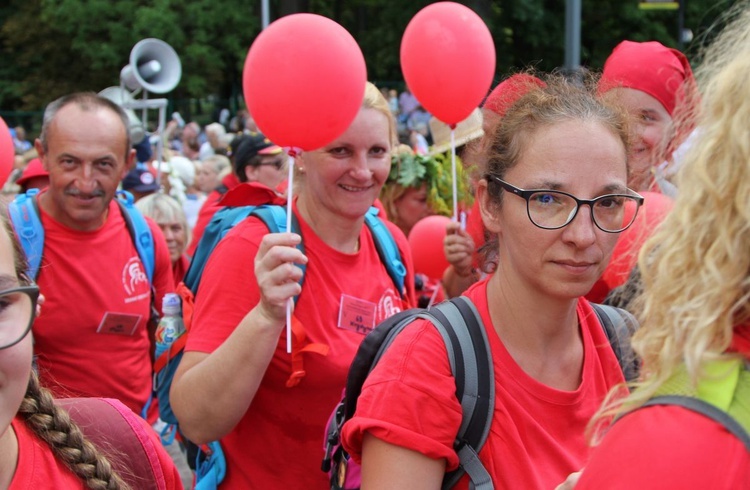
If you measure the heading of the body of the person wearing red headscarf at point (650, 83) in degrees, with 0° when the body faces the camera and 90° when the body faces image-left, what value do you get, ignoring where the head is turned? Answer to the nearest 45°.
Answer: approximately 45°

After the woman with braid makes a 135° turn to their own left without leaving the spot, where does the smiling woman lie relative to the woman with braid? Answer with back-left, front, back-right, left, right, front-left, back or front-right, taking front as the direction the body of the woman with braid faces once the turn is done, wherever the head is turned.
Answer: front

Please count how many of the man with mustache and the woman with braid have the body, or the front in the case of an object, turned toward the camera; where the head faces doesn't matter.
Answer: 2

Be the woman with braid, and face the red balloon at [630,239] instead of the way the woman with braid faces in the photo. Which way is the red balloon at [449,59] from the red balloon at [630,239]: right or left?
left

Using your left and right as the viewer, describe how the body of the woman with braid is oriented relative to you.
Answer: facing the viewer

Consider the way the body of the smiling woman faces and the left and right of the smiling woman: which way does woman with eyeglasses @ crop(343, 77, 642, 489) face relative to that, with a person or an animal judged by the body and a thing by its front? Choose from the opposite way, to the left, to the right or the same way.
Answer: the same way

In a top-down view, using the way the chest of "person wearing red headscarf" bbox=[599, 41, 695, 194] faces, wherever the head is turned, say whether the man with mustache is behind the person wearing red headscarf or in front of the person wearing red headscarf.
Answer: in front

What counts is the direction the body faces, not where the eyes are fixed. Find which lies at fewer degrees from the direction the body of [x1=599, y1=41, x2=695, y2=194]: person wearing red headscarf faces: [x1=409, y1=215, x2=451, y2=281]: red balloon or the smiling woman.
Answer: the smiling woman

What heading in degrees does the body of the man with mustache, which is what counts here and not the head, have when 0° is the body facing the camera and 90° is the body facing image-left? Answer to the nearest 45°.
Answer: approximately 0°

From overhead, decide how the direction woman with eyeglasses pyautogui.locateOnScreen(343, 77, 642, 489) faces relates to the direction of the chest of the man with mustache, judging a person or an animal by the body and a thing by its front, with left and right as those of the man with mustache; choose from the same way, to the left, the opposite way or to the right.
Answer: the same way

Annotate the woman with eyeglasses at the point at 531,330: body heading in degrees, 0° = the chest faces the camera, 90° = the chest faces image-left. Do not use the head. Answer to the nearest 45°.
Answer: approximately 315°

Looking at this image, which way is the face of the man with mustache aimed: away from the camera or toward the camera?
toward the camera

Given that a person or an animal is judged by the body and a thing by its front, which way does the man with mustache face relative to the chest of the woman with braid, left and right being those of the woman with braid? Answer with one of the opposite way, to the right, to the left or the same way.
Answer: the same way

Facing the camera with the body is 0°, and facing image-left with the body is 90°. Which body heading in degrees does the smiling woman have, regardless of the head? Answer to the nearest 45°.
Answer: approximately 315°

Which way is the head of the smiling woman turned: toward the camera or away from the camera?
toward the camera
